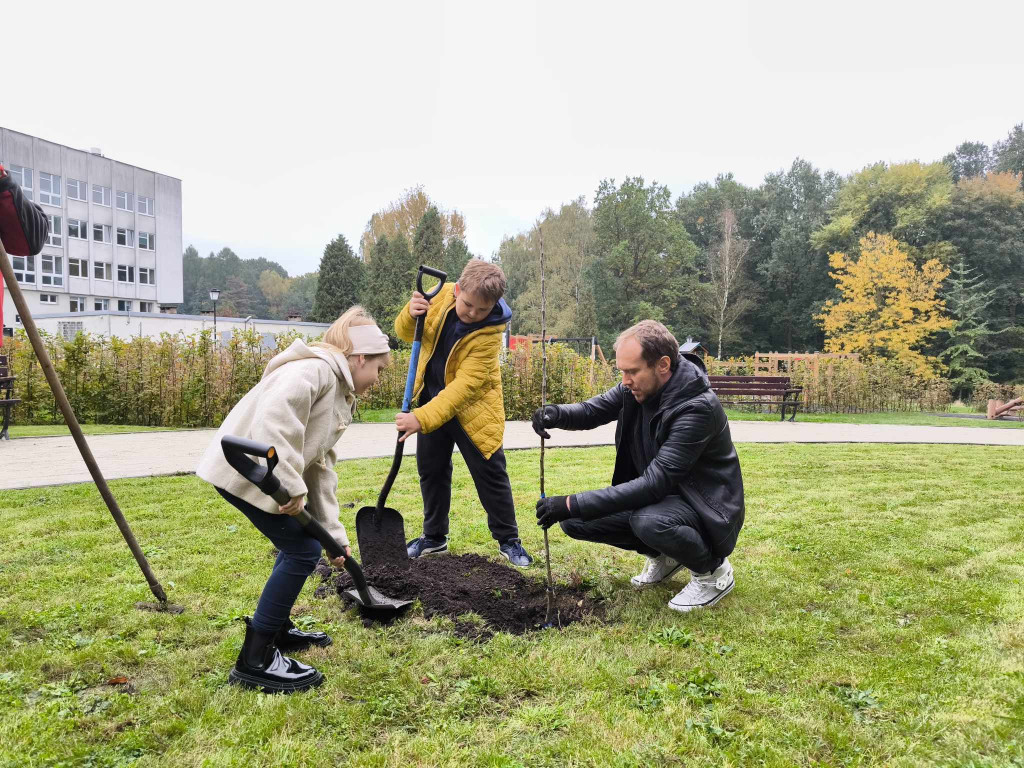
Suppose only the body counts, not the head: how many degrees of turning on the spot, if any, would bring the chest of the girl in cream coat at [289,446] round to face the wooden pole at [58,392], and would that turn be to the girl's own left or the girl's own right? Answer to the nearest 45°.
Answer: approximately 135° to the girl's own left

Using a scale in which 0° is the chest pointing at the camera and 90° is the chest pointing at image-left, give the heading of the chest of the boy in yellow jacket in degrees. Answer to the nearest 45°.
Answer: approximately 45°

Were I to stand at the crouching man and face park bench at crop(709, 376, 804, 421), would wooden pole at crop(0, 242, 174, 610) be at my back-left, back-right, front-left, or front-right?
back-left

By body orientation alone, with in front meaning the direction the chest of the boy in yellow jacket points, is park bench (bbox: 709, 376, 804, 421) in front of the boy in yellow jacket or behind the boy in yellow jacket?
behind

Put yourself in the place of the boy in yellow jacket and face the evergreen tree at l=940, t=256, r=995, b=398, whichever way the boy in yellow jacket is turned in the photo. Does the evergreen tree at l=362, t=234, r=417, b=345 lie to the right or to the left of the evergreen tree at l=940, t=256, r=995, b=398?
left

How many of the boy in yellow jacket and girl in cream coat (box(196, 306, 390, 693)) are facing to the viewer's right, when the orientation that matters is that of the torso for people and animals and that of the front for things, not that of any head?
1

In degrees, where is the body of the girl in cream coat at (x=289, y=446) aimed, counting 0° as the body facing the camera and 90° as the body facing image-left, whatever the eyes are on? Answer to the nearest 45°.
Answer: approximately 270°

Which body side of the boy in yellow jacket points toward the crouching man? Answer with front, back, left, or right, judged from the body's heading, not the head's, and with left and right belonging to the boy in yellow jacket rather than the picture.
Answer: left

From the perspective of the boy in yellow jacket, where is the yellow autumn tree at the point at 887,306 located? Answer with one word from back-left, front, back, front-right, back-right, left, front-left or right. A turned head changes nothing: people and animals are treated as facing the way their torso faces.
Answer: back

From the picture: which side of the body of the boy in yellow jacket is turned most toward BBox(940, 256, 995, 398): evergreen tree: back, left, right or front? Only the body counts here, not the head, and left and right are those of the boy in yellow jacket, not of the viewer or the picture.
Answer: back

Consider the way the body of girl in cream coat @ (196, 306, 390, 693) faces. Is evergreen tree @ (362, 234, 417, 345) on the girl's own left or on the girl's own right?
on the girl's own left

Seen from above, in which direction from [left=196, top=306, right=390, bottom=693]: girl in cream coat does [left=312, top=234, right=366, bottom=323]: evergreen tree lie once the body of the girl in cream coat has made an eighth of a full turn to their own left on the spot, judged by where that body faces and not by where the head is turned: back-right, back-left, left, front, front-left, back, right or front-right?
front-left
